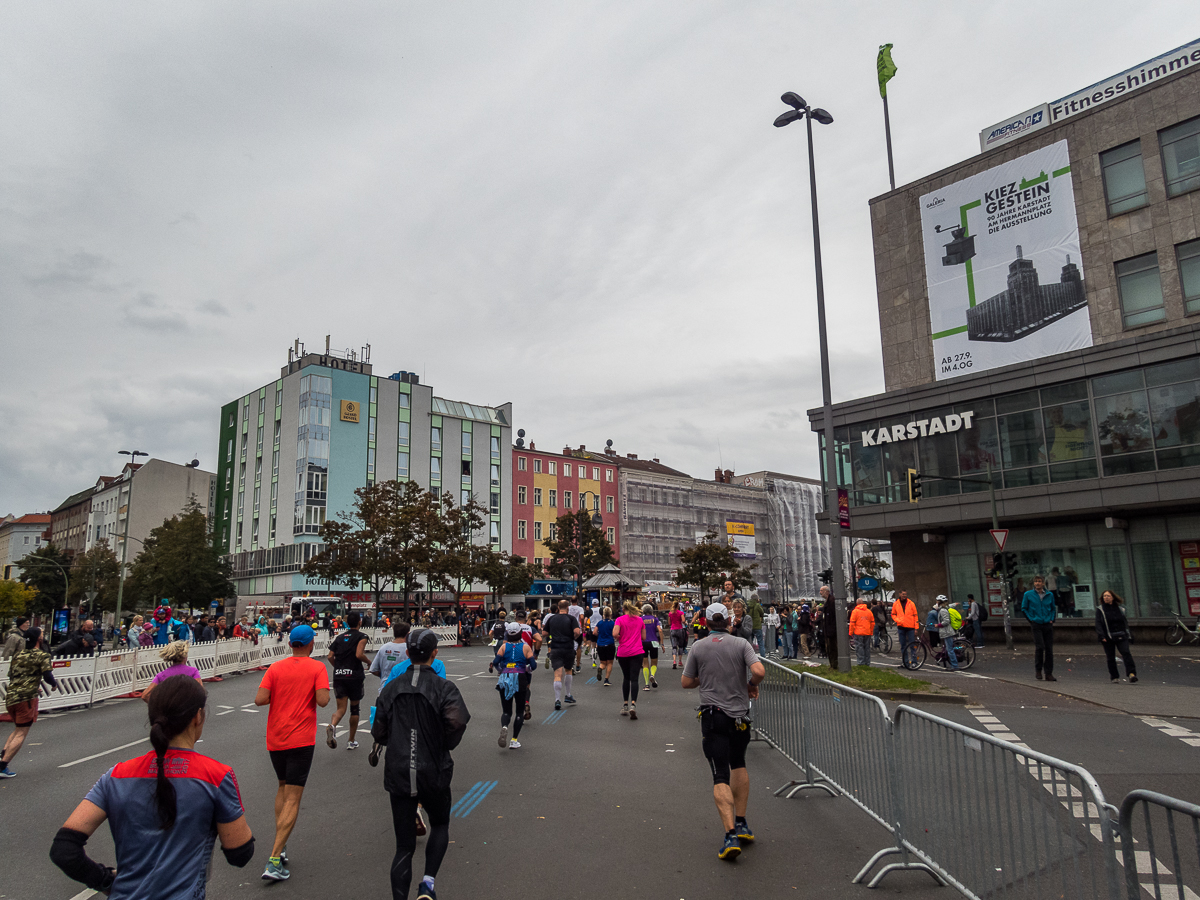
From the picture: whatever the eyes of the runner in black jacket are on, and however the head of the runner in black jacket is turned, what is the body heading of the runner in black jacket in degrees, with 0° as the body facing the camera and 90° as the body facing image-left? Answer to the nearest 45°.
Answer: approximately 180°

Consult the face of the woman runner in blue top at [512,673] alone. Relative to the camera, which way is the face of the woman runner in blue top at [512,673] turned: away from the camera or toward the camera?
away from the camera

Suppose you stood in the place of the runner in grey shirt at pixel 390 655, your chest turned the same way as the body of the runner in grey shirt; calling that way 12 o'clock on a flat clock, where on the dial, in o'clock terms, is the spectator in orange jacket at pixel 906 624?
The spectator in orange jacket is roughly at 2 o'clock from the runner in grey shirt.

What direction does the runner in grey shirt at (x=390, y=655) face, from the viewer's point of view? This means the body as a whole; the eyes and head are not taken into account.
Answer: away from the camera

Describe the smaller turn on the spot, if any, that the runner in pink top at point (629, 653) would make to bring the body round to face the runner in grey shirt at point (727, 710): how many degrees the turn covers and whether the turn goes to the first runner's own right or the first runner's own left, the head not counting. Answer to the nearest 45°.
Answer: approximately 180°

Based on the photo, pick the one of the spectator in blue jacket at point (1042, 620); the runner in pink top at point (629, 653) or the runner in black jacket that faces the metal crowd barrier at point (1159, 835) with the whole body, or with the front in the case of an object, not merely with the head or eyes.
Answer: the spectator in blue jacket

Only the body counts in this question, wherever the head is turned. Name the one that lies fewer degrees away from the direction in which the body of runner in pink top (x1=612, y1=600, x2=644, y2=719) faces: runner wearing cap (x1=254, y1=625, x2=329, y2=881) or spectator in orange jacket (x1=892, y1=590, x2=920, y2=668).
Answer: the spectator in orange jacket

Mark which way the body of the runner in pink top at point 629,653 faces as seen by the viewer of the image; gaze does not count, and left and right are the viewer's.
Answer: facing away from the viewer

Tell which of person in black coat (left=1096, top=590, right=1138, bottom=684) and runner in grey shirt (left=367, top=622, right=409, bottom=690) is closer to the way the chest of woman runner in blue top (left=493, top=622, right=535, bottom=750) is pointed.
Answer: the person in black coat

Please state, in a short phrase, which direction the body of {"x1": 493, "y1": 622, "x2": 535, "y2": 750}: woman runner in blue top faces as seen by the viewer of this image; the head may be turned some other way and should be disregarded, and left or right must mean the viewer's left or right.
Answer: facing away from the viewer

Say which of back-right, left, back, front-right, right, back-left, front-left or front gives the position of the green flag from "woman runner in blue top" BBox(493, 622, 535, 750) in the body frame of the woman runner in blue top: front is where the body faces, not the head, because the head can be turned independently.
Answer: front-right

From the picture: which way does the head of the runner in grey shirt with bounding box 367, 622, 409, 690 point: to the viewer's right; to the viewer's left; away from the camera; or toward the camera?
away from the camera

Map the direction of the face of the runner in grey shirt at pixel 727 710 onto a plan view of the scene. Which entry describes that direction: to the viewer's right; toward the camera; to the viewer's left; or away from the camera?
away from the camera

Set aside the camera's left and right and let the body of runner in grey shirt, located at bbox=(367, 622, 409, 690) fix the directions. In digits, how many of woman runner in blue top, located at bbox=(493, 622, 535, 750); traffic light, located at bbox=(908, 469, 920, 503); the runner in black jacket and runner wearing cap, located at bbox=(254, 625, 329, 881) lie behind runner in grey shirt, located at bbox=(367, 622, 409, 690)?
2

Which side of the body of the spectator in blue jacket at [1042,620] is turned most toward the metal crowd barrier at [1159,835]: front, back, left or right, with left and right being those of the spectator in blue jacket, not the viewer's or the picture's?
front

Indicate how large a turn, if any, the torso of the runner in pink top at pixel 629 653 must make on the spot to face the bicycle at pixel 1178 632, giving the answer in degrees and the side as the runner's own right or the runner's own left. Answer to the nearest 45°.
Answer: approximately 45° to the runner's own right

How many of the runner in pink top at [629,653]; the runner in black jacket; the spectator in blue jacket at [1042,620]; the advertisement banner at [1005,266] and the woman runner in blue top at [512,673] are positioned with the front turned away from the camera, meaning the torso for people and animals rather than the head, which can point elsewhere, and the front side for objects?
3
